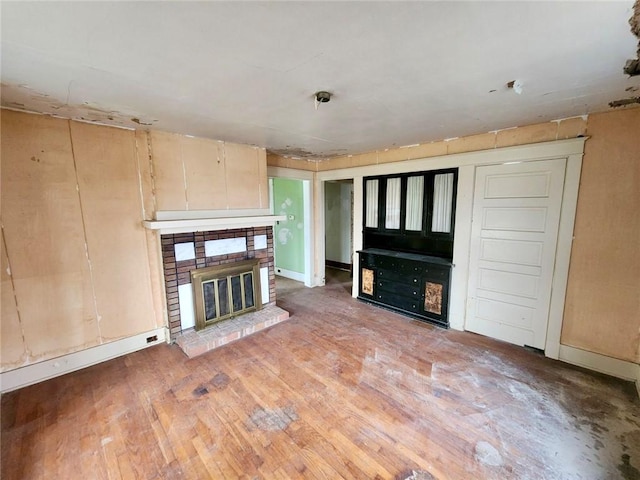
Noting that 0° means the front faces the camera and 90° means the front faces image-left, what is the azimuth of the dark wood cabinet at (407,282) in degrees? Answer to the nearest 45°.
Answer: approximately 45°

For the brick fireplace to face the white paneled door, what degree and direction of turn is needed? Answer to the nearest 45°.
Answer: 0° — it already faces it

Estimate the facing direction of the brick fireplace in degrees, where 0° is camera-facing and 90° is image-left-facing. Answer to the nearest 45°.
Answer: approximately 315°

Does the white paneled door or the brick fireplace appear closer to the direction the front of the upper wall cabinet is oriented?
the brick fireplace
